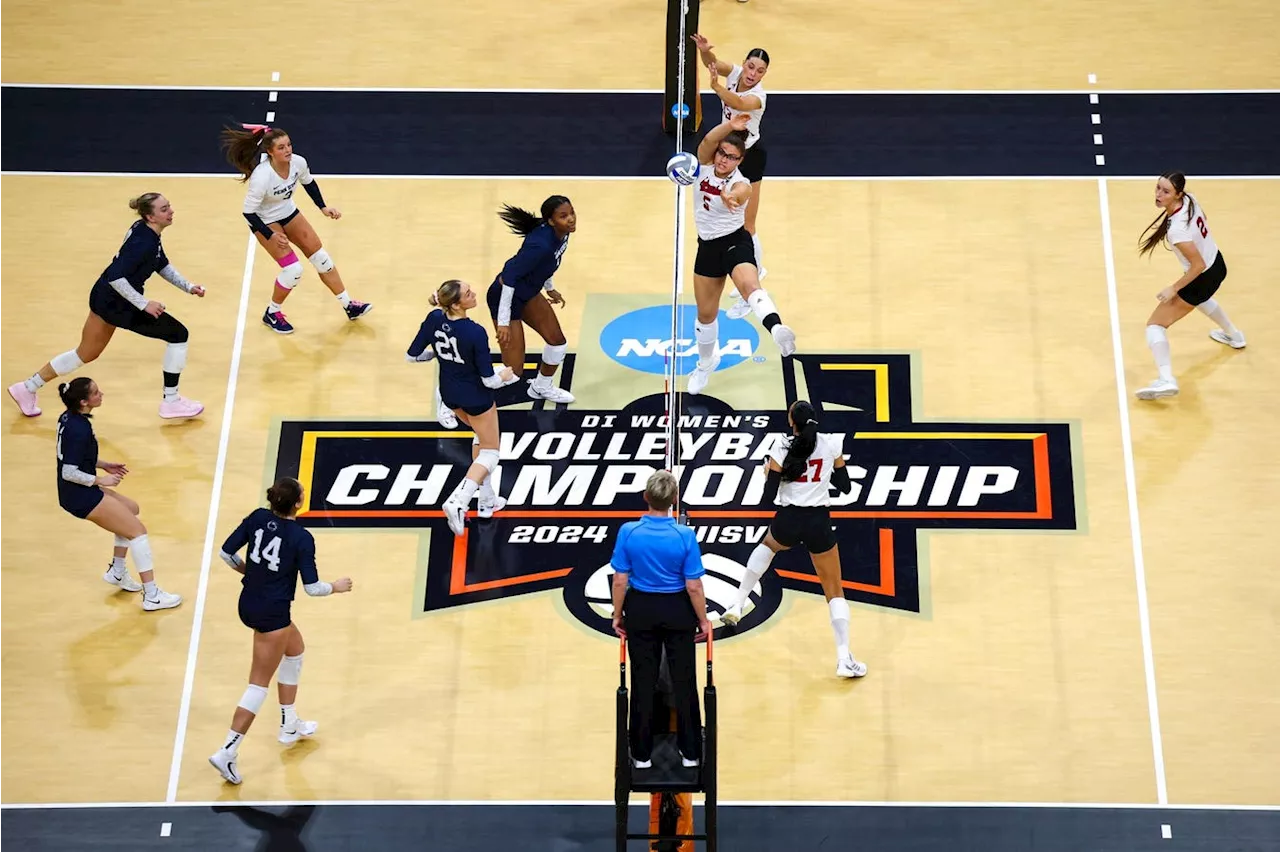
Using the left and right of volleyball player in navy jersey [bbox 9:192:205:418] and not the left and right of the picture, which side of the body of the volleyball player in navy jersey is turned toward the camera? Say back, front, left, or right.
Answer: right

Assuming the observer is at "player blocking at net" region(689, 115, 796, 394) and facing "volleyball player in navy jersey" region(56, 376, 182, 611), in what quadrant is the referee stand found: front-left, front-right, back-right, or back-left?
front-left

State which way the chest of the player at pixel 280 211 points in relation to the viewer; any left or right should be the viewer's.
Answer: facing the viewer and to the right of the viewer

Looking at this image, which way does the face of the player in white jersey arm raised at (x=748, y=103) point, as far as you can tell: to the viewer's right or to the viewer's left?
to the viewer's left

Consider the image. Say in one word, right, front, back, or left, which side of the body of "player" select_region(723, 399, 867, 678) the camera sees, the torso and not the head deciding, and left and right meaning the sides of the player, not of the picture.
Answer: back

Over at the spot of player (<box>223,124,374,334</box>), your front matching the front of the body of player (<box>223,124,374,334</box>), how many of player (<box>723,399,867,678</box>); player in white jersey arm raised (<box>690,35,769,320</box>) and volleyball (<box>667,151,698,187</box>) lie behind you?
0

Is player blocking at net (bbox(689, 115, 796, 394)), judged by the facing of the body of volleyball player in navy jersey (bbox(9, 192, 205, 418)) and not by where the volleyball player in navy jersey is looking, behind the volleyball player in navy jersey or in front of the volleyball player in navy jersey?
in front

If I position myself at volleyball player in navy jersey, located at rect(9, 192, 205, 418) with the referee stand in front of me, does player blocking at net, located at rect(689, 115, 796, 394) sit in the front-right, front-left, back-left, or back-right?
front-left

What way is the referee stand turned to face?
away from the camera

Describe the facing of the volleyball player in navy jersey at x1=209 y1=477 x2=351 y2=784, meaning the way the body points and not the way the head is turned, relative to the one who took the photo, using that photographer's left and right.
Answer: facing away from the viewer and to the right of the viewer

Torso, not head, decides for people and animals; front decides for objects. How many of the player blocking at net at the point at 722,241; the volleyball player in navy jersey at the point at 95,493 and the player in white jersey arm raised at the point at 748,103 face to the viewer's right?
1

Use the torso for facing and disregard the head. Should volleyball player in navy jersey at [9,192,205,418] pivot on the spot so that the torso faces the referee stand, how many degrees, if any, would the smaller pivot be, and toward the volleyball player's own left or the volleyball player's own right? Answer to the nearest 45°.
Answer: approximately 45° to the volleyball player's own right

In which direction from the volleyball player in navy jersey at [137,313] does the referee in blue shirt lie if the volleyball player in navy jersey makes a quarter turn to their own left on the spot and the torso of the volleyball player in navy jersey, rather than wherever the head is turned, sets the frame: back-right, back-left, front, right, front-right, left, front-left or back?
back-right

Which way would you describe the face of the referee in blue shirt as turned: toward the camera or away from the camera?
away from the camera

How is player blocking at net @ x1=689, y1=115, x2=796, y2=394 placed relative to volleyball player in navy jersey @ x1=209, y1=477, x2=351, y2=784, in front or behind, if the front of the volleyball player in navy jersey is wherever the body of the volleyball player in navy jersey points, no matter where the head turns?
in front

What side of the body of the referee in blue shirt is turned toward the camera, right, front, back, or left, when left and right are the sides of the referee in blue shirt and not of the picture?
back

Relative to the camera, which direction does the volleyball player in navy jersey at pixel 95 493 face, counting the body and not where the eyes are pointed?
to the viewer's right
